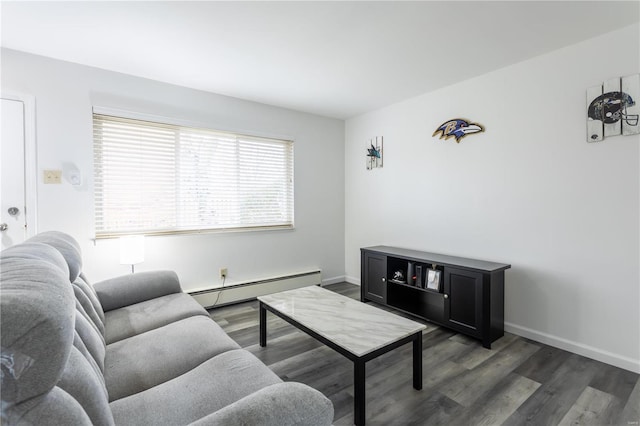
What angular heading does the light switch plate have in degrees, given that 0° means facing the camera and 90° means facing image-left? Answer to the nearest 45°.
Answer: approximately 0°

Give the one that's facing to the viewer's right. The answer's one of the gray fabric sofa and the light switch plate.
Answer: the gray fabric sofa

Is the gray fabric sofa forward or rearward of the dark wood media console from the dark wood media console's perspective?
forward

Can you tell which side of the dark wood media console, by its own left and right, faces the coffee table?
front

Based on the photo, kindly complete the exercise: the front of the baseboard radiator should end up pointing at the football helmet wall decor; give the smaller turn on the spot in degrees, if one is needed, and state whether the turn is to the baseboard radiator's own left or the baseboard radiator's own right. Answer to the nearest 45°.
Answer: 0° — it already faces it

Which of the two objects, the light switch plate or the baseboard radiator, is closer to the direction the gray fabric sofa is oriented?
the baseboard radiator

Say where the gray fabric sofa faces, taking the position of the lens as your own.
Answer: facing to the right of the viewer

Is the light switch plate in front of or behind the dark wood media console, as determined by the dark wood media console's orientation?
in front

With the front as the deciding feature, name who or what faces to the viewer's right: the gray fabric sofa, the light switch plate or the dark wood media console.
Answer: the gray fabric sofa

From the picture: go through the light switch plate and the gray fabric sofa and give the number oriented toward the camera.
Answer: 1
